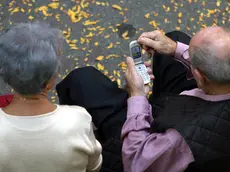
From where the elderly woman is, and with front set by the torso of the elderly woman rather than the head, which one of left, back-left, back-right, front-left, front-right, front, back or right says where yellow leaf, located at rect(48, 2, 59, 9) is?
front

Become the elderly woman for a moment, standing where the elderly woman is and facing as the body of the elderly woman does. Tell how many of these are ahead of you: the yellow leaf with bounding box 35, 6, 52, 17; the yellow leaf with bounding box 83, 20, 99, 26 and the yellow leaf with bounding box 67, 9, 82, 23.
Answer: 3

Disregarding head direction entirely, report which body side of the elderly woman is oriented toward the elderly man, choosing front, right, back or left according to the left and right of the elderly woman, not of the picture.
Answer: right

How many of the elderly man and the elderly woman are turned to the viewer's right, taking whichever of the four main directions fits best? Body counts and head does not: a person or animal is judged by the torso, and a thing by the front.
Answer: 0

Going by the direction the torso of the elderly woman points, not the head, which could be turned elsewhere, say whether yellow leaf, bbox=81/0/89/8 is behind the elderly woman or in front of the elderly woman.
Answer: in front

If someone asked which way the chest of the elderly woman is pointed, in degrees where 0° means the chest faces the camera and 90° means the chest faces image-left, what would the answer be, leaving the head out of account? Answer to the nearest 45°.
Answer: approximately 180°

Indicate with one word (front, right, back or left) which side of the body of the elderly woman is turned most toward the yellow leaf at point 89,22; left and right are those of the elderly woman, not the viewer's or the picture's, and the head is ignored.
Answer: front

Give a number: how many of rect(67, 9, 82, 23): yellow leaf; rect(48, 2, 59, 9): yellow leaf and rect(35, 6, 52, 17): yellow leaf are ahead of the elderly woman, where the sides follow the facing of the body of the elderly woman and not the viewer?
3

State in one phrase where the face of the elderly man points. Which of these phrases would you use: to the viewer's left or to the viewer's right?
to the viewer's left

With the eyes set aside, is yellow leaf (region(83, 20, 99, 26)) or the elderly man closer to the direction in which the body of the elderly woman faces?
the yellow leaf

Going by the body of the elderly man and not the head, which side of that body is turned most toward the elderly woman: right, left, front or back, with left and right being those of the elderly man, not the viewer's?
left

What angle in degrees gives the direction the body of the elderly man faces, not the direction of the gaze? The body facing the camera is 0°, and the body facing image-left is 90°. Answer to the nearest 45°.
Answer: approximately 135°

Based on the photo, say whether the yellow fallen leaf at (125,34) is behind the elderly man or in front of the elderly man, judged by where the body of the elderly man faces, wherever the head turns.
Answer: in front
